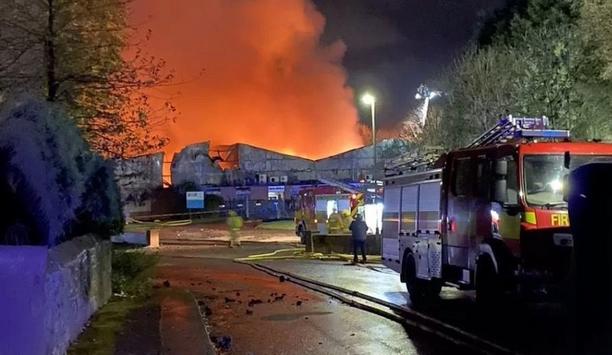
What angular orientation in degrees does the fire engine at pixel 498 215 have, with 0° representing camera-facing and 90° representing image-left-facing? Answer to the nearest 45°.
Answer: approximately 315°

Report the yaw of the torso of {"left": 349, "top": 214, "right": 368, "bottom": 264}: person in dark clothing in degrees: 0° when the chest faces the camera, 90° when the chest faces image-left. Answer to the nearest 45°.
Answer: approximately 180°

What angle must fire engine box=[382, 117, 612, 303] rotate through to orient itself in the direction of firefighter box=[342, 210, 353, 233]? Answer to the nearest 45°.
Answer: approximately 135° to its left

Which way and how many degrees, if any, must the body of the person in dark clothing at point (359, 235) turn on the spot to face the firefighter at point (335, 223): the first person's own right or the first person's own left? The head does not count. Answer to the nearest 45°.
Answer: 0° — they already face them

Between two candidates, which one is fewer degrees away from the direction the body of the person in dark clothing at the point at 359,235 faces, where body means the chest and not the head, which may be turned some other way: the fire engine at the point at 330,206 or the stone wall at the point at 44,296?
the fire engine

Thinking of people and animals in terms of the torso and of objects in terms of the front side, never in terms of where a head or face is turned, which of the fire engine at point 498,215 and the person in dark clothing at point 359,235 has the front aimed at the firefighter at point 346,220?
the person in dark clothing at point 359,235

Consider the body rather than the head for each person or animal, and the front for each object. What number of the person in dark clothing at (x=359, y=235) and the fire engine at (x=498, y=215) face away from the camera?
1

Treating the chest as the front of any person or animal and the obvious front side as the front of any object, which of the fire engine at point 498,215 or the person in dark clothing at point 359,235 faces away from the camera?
the person in dark clothing

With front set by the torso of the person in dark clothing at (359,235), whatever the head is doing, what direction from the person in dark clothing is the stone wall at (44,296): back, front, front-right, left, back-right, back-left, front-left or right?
back

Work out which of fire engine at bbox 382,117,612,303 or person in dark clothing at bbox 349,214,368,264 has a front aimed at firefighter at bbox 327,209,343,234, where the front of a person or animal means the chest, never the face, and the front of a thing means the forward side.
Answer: person in dark clothing at bbox 349,214,368,264

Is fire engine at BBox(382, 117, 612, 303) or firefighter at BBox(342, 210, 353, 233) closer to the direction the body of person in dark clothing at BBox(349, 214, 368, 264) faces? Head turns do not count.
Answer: the firefighter

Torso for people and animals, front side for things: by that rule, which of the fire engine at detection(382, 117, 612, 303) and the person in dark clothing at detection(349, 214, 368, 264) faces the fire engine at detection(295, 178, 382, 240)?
the person in dark clothing

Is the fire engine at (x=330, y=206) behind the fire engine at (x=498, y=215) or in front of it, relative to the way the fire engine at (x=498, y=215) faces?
behind

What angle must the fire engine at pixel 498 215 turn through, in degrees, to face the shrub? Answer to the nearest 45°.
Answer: approximately 90° to its right
